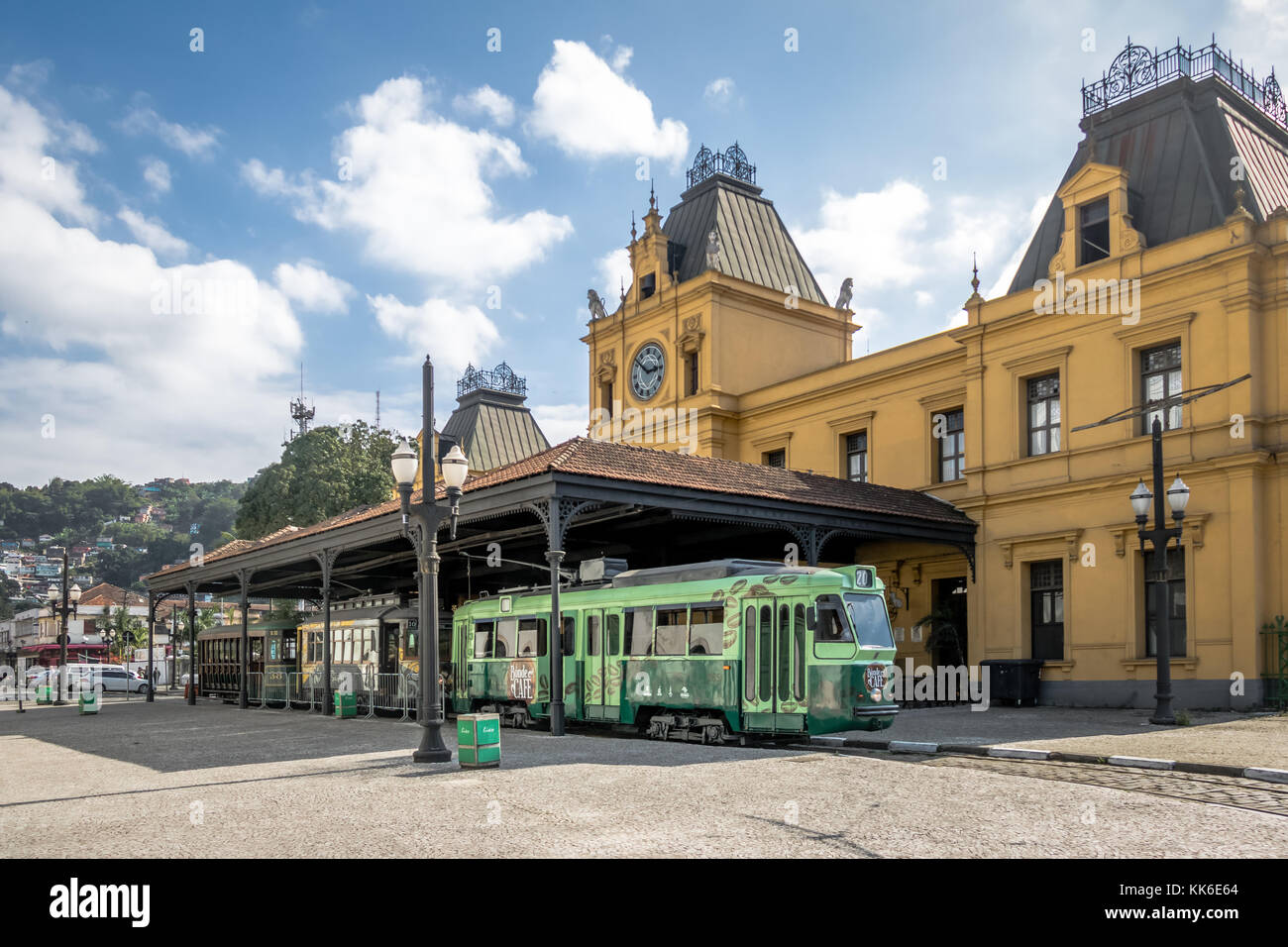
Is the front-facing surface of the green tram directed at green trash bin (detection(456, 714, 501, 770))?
no

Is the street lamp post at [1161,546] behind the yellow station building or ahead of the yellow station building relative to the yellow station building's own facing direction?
ahead

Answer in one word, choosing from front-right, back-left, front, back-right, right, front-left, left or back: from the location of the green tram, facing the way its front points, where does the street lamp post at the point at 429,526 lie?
right

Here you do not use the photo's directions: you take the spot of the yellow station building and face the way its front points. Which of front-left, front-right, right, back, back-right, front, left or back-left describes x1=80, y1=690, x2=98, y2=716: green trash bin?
front-right

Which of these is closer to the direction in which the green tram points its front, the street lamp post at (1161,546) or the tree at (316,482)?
the street lamp post

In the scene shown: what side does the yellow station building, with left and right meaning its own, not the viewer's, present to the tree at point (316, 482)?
right

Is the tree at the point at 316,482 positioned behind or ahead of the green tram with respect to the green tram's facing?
behind

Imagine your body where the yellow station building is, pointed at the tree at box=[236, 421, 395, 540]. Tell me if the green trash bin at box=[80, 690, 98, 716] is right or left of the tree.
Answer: left

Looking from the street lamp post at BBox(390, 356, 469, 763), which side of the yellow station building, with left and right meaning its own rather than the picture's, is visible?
front

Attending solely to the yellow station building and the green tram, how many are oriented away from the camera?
0

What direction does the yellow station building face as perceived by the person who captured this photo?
facing the viewer and to the left of the viewer

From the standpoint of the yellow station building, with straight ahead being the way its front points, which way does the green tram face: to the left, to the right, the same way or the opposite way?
to the left

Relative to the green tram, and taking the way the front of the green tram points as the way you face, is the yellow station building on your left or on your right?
on your left

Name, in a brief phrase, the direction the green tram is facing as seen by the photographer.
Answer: facing the viewer and to the right of the viewer
